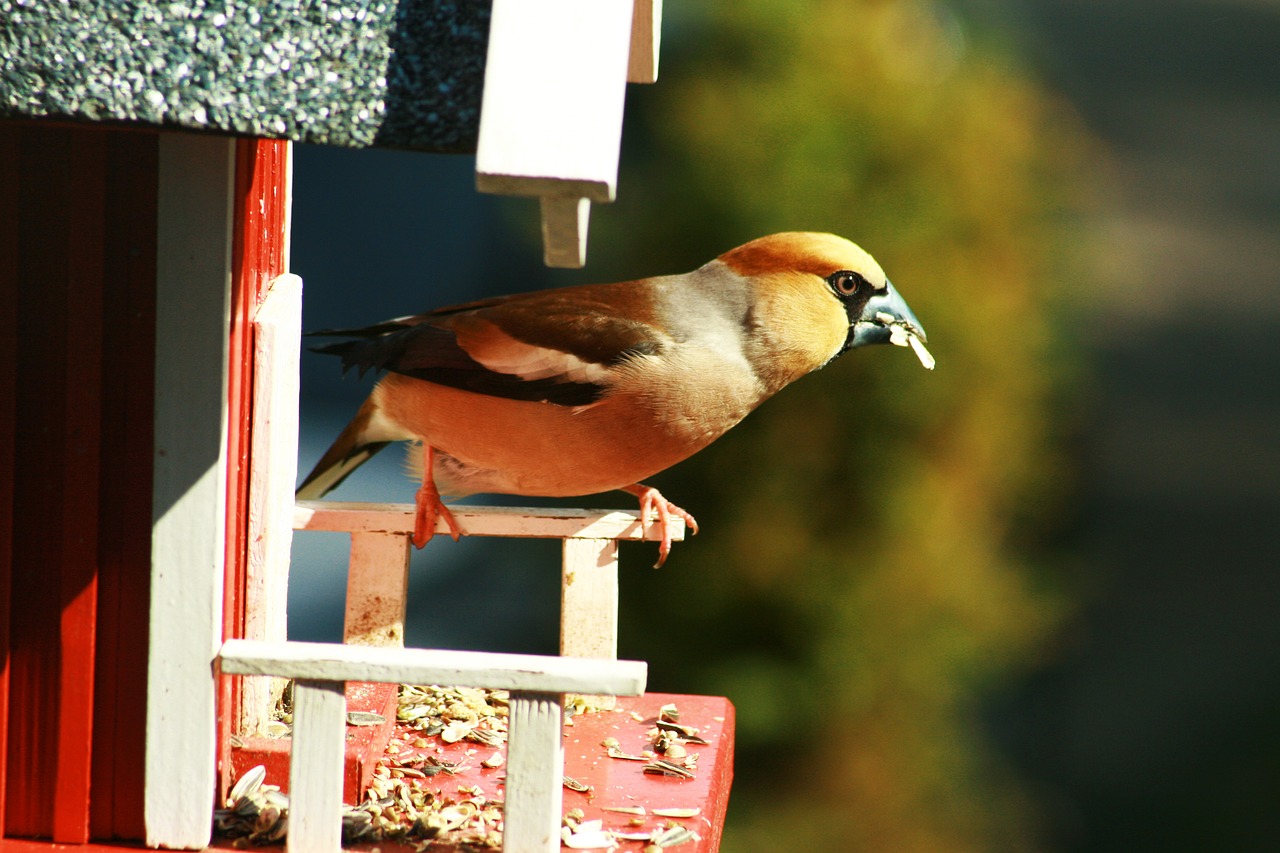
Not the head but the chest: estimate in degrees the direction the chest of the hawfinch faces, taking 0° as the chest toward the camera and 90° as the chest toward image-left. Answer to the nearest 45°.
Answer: approximately 270°
